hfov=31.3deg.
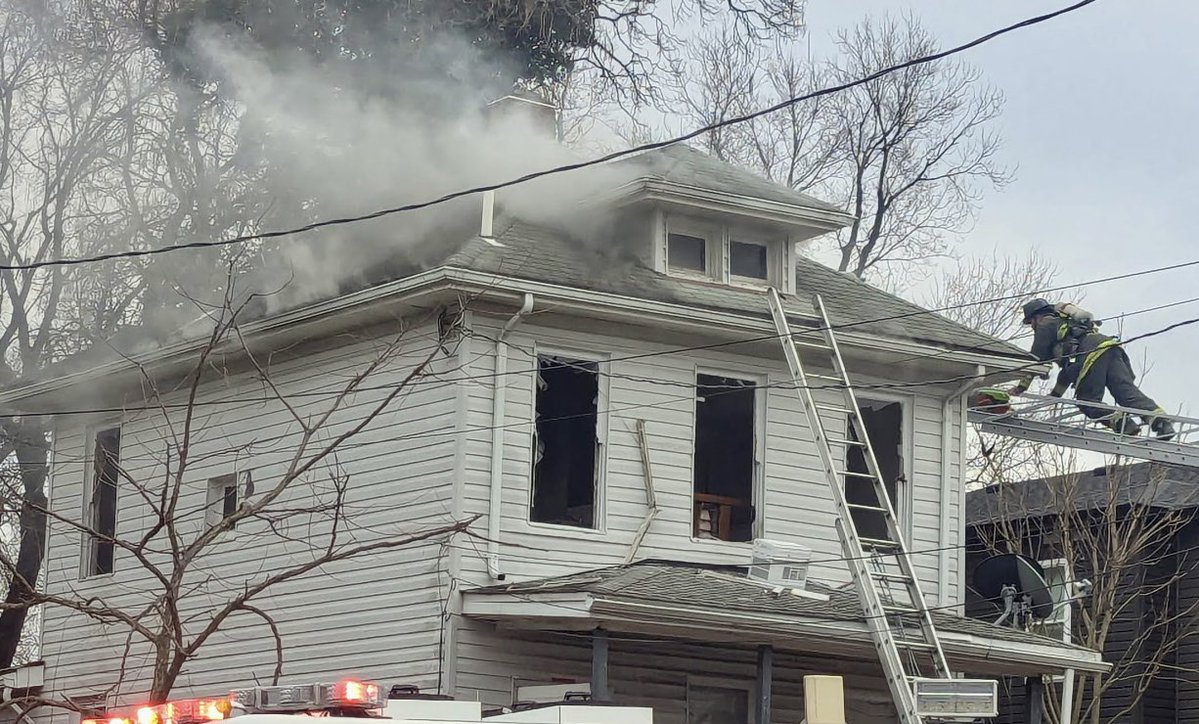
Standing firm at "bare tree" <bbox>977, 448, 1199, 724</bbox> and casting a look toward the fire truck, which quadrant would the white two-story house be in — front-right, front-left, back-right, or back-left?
front-right

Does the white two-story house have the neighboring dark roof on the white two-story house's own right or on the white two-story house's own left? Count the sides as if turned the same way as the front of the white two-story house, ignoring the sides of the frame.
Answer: on the white two-story house's own left

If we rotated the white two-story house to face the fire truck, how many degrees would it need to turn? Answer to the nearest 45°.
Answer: approximately 45° to its right

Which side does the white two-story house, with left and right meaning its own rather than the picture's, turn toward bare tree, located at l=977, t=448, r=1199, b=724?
left

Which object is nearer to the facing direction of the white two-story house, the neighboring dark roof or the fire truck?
the fire truck

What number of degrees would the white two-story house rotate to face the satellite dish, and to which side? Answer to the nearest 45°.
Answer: approximately 45° to its left

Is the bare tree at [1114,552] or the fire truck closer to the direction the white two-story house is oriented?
the fire truck

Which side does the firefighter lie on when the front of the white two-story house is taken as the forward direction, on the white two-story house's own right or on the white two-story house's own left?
on the white two-story house's own left

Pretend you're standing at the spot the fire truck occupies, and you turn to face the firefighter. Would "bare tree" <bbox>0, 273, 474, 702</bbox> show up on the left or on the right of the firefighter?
left
